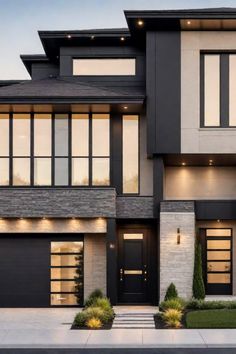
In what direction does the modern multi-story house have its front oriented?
toward the camera

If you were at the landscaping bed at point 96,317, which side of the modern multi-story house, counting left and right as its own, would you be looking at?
front

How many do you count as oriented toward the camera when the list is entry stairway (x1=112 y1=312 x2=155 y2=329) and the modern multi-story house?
2

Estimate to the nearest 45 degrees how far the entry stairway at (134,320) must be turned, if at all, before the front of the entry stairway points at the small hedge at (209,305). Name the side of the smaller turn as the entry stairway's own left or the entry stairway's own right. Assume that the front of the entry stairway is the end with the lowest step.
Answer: approximately 135° to the entry stairway's own left

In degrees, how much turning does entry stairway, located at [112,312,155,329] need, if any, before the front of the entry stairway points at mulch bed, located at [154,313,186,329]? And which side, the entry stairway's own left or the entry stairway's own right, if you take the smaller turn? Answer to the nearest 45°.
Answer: approximately 45° to the entry stairway's own left

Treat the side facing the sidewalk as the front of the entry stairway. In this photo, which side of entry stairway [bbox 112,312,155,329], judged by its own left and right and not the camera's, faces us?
front

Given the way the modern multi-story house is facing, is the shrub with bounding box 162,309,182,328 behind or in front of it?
in front

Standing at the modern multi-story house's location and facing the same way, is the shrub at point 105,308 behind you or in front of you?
in front

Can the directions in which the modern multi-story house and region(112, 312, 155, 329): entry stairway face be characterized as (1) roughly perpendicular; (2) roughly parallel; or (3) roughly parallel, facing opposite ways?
roughly parallel

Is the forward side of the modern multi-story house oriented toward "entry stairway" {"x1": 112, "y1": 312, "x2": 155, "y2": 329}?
yes
